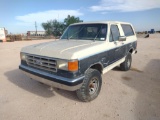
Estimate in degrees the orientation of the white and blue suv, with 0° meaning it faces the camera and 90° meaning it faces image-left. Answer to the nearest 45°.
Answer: approximately 45°
